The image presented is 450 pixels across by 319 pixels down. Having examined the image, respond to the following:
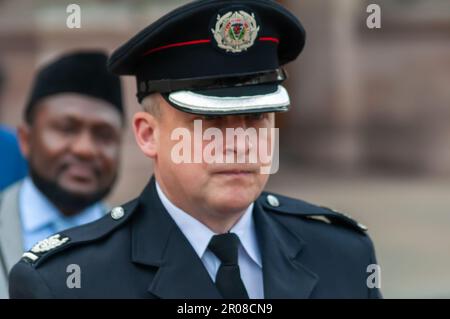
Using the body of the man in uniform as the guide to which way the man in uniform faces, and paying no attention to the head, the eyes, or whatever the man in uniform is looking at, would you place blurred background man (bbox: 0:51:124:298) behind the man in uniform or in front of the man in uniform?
behind

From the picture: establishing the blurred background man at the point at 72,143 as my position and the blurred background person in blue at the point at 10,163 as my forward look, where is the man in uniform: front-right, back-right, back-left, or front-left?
back-left

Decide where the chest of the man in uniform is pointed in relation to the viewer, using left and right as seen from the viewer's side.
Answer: facing the viewer and to the right of the viewer
